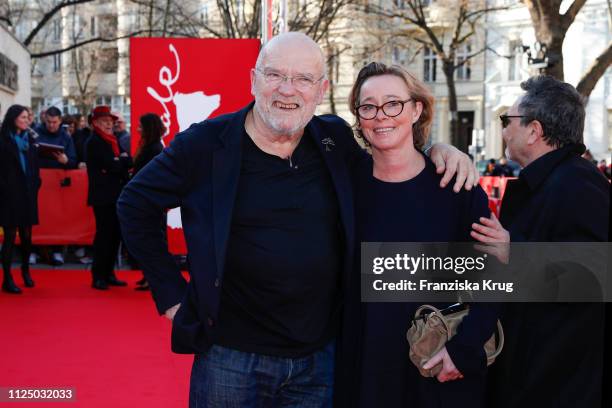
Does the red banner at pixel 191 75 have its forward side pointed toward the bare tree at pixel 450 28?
no

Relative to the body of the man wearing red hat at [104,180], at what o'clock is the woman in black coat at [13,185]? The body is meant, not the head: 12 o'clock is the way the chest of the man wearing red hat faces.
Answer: The woman in black coat is roughly at 4 o'clock from the man wearing red hat.

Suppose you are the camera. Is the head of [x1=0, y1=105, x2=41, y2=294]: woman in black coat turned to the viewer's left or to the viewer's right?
to the viewer's right

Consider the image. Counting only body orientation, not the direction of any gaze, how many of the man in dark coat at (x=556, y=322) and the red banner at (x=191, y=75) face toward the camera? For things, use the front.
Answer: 1

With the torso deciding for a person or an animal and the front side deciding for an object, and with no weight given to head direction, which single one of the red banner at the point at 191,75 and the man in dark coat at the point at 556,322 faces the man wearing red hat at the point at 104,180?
the man in dark coat

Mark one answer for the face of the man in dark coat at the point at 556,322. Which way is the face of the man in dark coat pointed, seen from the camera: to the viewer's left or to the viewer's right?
to the viewer's left

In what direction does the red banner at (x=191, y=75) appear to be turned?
toward the camera

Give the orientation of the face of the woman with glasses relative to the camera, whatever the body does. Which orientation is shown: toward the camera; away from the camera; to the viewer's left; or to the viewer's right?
toward the camera

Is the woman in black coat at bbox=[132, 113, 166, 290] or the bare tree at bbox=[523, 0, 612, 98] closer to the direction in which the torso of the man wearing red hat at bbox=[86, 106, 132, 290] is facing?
the woman in black coat

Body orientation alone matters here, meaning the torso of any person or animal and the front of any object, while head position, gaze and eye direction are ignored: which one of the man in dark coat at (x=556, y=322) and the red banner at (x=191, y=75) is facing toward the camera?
the red banner

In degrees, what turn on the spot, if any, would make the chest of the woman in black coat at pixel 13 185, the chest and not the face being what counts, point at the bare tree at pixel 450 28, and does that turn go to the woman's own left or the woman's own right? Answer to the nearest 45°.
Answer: approximately 90° to the woman's own left
